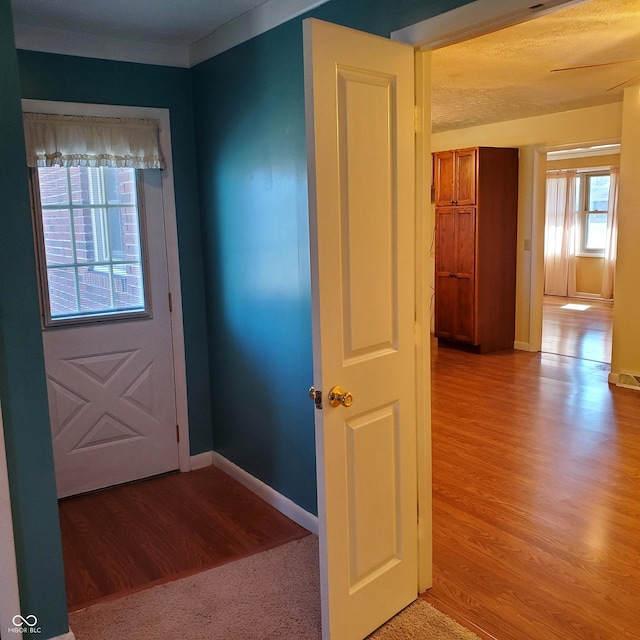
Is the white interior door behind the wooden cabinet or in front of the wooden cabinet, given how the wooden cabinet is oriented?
in front

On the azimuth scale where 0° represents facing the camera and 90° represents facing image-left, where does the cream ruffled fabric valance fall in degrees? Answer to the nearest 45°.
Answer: approximately 0°

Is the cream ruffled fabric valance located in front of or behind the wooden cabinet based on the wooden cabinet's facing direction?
in front

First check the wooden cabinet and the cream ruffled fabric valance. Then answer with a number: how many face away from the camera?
0

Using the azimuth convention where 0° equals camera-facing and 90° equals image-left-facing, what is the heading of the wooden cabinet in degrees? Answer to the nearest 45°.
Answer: approximately 45°

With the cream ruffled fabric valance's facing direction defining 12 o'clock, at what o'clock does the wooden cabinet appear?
The wooden cabinet is roughly at 8 o'clock from the cream ruffled fabric valance.
